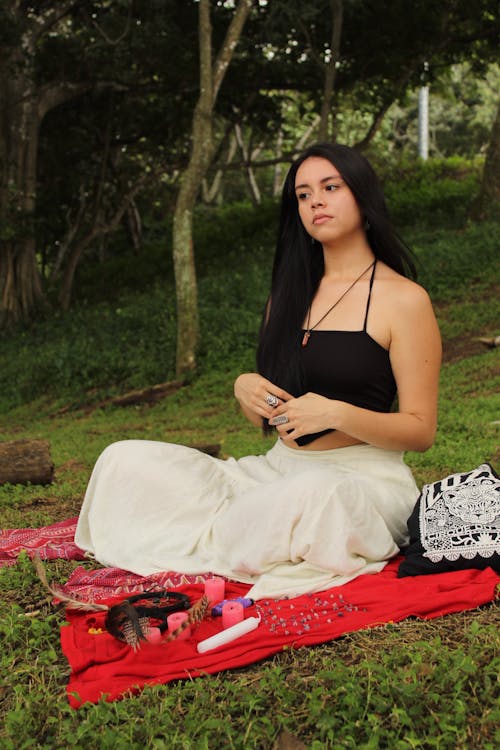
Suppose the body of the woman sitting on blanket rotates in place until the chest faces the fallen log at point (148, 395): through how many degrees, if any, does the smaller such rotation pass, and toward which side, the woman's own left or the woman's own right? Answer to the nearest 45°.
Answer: approximately 135° to the woman's own right

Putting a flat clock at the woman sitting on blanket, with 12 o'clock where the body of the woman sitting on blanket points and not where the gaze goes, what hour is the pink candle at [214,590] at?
The pink candle is roughly at 12 o'clock from the woman sitting on blanket.

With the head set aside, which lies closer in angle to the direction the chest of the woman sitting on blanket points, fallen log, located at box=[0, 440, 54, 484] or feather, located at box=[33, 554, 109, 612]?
the feather

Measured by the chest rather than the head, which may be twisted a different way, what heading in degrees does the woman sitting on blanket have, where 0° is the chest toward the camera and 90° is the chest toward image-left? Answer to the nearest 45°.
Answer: approximately 45°

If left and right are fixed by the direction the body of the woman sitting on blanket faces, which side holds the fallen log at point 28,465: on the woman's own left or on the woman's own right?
on the woman's own right

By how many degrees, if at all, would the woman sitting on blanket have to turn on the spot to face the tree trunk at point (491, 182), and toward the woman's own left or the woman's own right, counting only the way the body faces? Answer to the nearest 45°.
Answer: approximately 135° to the woman's own right

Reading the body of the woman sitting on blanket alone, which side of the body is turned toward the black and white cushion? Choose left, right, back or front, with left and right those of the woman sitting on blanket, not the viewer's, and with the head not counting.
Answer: left

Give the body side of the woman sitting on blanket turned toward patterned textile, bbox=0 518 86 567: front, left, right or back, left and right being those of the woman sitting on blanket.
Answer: right

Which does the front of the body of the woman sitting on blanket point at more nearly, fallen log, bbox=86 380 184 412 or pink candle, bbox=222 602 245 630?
the pink candle

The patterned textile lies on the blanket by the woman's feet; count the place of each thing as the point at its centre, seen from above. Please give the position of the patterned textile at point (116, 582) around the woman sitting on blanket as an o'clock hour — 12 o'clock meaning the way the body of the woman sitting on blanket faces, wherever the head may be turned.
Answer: The patterned textile is roughly at 1 o'clock from the woman sitting on blanket.

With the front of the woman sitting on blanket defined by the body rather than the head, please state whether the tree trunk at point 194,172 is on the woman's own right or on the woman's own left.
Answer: on the woman's own right
